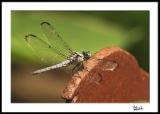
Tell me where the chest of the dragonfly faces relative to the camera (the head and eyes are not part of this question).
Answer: to the viewer's right
